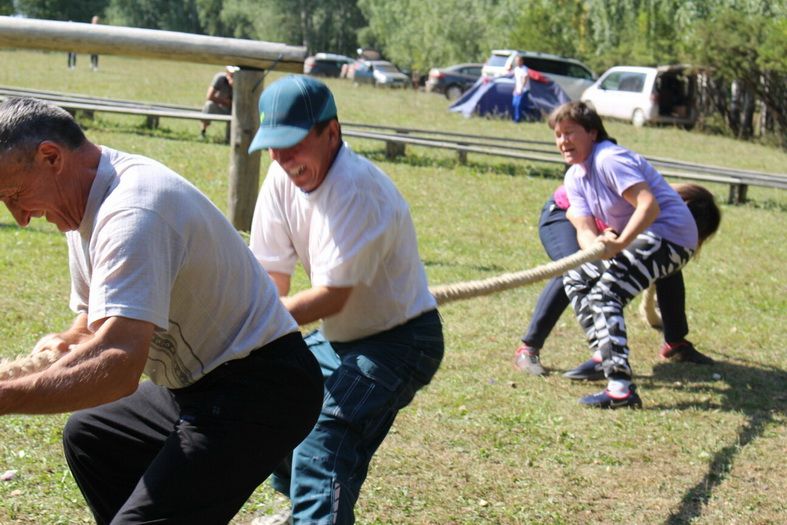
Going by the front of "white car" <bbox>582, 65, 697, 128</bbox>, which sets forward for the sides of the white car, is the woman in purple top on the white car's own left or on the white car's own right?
on the white car's own left

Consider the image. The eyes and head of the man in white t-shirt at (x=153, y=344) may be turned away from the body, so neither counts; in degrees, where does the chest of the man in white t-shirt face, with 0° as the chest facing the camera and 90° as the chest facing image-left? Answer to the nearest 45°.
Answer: approximately 90°

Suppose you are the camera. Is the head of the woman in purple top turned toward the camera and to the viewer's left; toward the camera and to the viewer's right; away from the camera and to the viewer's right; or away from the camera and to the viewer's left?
toward the camera and to the viewer's left

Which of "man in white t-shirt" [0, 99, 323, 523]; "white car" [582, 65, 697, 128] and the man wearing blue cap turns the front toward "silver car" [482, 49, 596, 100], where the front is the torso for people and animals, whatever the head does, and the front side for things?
"white car" [582, 65, 697, 128]

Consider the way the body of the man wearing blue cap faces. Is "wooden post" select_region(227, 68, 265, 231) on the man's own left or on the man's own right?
on the man's own right

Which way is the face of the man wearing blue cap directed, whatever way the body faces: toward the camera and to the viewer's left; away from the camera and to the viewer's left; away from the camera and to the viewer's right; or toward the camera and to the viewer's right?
toward the camera and to the viewer's left

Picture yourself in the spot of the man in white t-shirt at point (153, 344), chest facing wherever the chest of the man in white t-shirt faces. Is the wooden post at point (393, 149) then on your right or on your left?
on your right

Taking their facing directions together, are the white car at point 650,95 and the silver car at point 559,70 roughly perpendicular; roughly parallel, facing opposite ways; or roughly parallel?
roughly perpendicular

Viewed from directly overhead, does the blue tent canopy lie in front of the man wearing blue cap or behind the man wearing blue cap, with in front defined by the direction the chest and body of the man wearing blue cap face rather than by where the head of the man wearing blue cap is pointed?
behind

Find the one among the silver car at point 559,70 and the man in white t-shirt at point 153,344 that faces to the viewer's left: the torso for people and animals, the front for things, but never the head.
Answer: the man in white t-shirt

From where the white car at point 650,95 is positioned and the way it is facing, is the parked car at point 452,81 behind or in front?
in front

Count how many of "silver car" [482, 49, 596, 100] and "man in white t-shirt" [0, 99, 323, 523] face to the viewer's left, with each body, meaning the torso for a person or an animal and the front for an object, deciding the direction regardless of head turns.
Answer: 1
